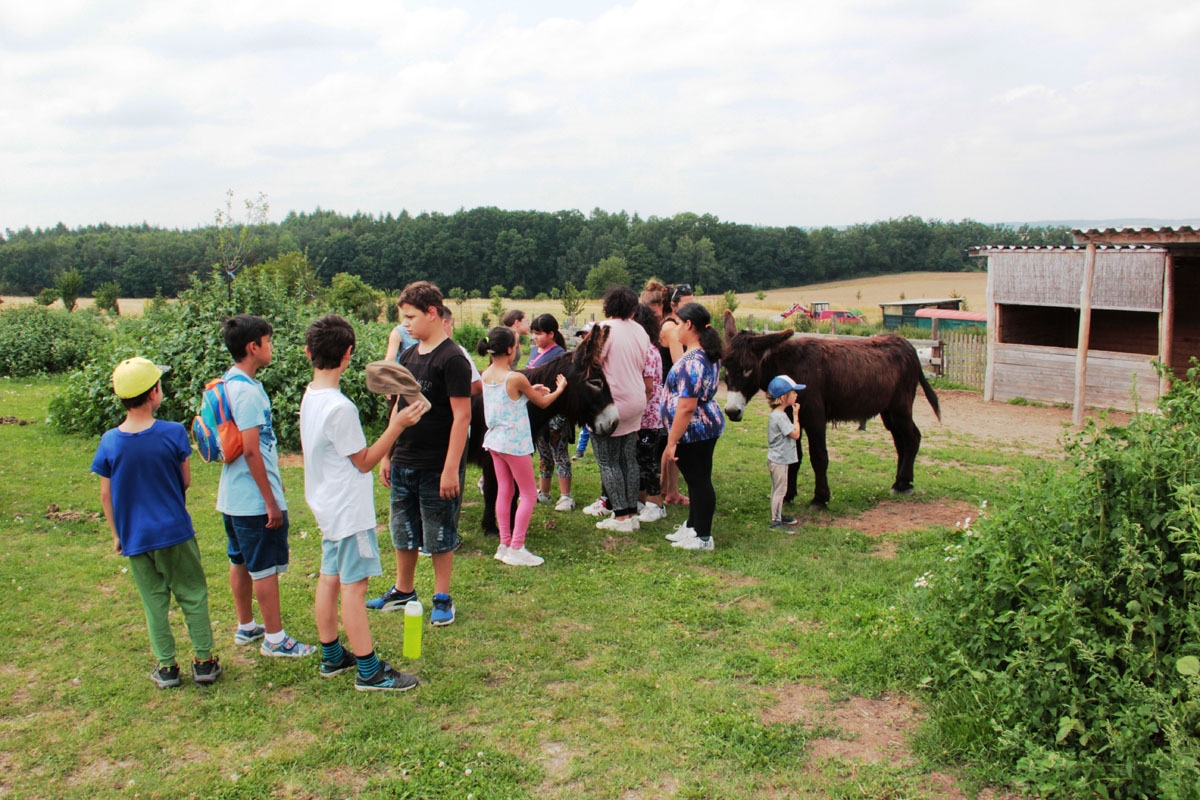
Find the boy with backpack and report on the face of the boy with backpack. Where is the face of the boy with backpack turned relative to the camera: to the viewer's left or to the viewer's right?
to the viewer's right

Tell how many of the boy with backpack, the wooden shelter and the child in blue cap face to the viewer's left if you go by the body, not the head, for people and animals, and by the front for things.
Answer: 0

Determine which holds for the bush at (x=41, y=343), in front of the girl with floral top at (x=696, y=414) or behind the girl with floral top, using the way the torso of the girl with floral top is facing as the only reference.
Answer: in front

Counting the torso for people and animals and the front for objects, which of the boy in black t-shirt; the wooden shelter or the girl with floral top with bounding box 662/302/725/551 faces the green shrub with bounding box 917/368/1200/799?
the wooden shelter

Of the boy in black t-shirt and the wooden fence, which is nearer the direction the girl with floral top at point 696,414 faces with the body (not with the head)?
the boy in black t-shirt

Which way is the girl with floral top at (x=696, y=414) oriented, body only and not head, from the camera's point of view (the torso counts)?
to the viewer's left

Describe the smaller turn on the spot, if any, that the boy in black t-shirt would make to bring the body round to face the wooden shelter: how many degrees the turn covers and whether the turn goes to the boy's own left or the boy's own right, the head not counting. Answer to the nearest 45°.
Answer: approximately 180°

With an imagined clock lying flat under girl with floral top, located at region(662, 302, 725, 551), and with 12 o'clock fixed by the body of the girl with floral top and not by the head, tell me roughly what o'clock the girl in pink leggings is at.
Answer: The girl in pink leggings is roughly at 11 o'clock from the girl with floral top.

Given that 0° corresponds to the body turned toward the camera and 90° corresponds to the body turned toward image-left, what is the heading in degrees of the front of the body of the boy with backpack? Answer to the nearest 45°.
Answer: approximately 270°

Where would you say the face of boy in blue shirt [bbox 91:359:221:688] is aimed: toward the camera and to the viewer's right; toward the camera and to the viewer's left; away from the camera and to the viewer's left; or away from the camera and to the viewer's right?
away from the camera and to the viewer's right

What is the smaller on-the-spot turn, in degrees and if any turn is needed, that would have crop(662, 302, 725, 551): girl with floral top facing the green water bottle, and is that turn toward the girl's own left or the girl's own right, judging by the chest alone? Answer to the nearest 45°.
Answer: approximately 45° to the girl's own left

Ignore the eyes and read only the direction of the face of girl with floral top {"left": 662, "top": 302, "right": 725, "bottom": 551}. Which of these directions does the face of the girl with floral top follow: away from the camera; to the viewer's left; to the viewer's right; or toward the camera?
to the viewer's left
